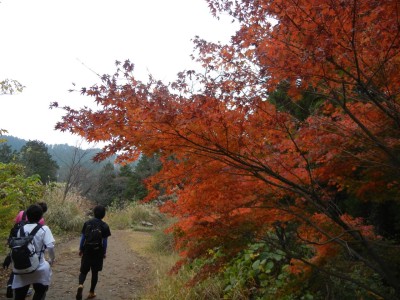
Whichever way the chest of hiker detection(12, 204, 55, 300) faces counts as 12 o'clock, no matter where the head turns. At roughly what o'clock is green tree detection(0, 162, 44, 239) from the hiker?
The green tree is roughly at 10 o'clock from the hiker.

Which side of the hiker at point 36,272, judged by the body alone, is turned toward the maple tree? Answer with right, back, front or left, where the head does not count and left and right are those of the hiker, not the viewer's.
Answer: right

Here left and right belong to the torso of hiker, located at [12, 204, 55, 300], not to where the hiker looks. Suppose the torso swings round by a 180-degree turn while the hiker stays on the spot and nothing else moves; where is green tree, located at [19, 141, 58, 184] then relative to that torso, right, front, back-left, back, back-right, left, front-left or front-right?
back-right

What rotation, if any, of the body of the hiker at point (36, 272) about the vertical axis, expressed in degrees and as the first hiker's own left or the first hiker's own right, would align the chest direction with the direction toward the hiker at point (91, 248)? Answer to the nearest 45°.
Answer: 0° — they already face them

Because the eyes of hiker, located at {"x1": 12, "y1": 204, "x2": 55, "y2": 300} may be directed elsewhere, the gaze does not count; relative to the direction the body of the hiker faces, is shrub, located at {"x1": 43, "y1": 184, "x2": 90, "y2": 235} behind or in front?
in front

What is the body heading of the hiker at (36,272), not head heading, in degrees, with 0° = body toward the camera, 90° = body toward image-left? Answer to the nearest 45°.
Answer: approximately 225°

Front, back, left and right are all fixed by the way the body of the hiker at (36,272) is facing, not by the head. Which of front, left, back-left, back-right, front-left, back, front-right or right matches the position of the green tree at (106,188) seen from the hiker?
front-left
